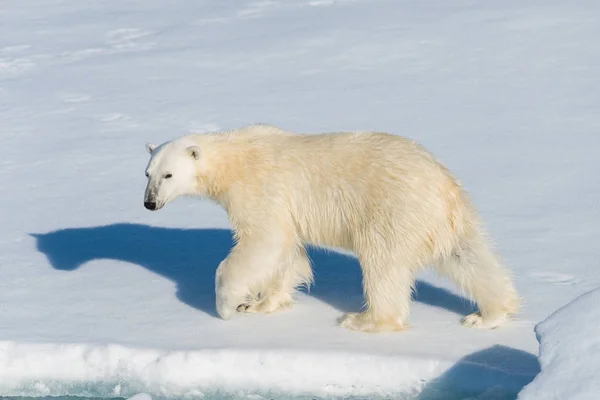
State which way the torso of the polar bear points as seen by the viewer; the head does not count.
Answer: to the viewer's left
